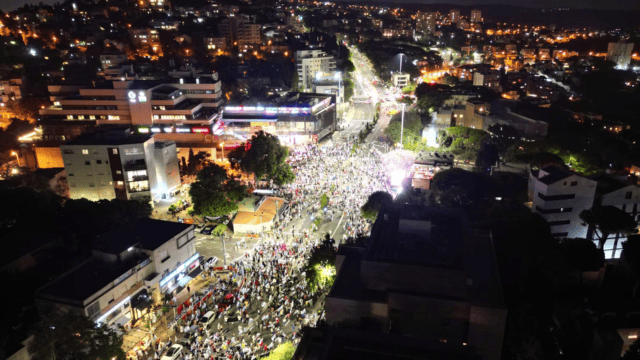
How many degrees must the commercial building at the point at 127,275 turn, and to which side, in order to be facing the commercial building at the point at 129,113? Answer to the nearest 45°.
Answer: approximately 135° to its left

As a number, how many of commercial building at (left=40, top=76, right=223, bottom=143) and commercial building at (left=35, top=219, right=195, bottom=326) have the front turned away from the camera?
0

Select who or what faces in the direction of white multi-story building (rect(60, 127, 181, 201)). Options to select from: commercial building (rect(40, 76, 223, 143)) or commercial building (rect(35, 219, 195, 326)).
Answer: commercial building (rect(40, 76, 223, 143))

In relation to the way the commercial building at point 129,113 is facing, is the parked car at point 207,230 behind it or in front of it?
in front

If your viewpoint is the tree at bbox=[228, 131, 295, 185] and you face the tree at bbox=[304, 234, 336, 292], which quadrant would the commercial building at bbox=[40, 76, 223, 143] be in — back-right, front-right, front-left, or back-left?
back-right

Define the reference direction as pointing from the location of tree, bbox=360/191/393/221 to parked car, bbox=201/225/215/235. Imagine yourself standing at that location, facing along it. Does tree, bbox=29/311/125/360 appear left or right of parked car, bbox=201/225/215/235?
left

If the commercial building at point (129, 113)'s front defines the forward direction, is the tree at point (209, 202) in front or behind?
in front

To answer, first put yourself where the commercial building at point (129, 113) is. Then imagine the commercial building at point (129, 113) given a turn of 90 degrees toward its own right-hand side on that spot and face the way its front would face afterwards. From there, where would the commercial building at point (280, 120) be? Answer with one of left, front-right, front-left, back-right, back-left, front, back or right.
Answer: back

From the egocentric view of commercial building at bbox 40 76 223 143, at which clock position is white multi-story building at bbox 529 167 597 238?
The white multi-story building is roughly at 11 o'clock from the commercial building.

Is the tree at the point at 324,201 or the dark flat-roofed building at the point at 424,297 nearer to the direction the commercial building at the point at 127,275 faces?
the dark flat-roofed building

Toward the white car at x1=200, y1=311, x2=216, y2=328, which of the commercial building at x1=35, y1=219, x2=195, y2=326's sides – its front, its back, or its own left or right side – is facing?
front

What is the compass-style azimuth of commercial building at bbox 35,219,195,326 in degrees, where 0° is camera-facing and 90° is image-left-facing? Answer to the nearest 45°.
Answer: approximately 315°

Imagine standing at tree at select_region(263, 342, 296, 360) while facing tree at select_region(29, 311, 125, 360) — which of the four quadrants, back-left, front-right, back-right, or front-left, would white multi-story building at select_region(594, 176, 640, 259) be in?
back-right

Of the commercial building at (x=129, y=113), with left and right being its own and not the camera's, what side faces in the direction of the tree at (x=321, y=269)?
front

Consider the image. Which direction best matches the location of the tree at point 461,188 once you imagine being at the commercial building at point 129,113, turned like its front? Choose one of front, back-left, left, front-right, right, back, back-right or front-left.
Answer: front-left

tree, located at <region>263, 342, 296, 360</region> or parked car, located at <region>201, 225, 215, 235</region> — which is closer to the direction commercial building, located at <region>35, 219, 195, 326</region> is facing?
the tree

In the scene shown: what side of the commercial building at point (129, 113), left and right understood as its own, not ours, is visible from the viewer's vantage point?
front

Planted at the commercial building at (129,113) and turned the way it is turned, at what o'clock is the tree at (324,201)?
The tree is roughly at 11 o'clock from the commercial building.

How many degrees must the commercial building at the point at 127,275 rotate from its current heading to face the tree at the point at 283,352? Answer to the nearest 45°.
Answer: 0° — it already faces it
